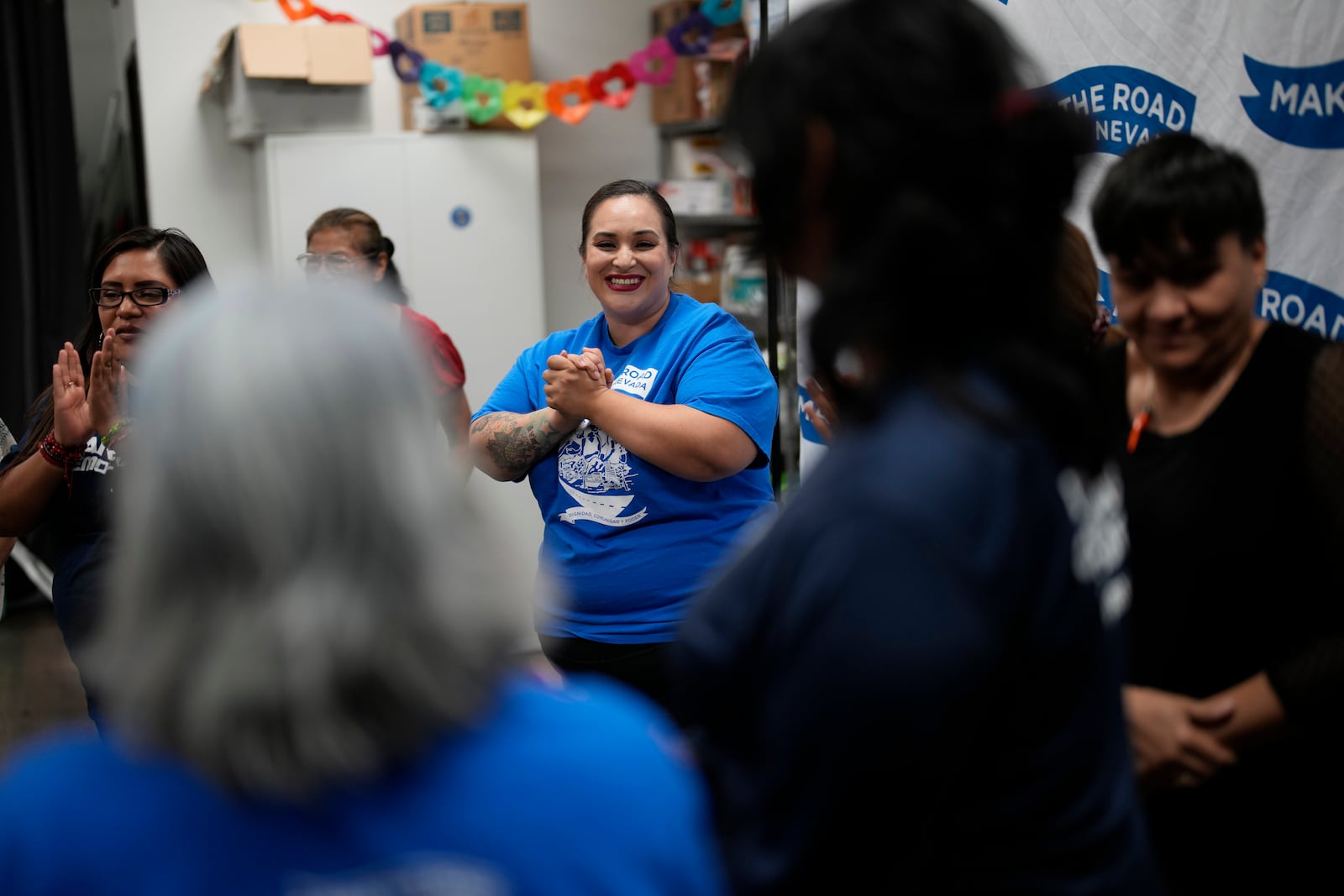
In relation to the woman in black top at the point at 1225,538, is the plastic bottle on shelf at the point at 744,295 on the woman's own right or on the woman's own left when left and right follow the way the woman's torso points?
on the woman's own right

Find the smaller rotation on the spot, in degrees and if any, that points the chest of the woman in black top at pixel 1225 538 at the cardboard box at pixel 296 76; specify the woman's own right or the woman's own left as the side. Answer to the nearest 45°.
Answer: approximately 90° to the woman's own right

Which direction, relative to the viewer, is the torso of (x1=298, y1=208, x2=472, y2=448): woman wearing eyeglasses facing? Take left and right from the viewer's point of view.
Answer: facing the viewer and to the left of the viewer

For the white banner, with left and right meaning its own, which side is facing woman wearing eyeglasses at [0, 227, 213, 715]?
right

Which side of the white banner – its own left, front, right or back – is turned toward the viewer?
front

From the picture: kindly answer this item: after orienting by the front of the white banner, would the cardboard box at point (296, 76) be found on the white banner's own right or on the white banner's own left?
on the white banner's own right

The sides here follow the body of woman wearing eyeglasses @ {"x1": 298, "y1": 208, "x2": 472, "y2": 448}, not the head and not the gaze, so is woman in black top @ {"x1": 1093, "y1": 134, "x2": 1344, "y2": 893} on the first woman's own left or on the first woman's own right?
on the first woman's own left

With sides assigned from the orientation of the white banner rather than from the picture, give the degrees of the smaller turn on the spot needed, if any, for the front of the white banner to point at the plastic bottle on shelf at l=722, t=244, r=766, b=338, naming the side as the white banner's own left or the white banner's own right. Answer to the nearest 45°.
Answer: approximately 135° to the white banner's own right

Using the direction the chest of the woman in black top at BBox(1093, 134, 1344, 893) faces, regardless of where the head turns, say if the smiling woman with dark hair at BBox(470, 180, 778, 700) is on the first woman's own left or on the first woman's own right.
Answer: on the first woman's own right

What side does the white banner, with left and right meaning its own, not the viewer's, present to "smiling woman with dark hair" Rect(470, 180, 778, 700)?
right
